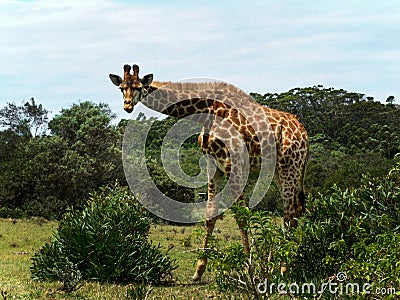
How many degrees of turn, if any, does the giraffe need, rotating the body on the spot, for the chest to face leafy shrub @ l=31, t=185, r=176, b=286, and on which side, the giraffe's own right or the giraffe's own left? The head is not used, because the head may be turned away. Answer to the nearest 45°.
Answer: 0° — it already faces it

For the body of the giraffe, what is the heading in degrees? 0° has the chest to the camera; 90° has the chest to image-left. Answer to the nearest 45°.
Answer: approximately 45°

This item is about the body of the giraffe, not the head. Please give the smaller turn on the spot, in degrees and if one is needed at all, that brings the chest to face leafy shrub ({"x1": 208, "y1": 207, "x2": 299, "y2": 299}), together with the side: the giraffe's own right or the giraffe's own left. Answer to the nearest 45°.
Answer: approximately 45° to the giraffe's own left

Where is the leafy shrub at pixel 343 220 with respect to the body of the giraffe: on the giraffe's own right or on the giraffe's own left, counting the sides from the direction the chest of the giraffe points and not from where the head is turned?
on the giraffe's own left
